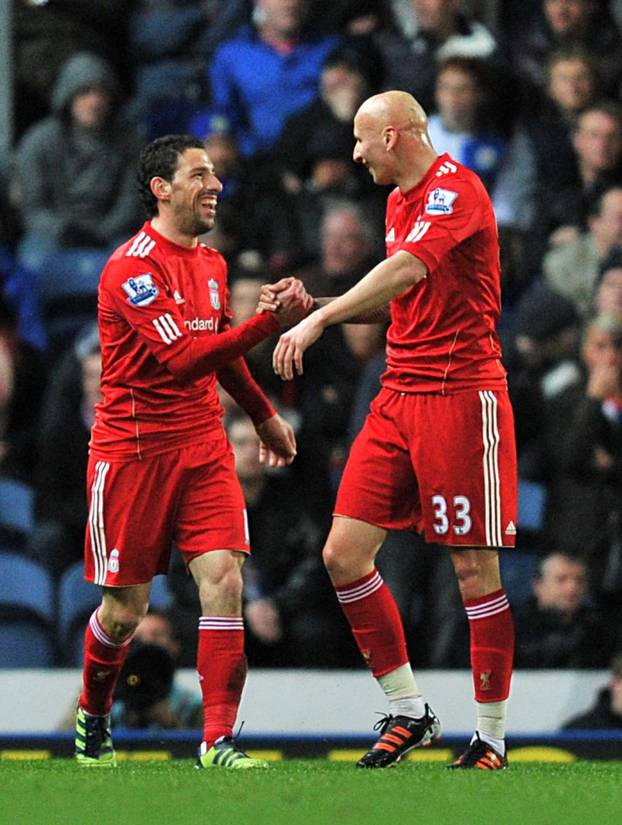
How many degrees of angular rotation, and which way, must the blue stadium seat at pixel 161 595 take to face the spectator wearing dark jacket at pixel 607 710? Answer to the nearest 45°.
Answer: approximately 90° to its left

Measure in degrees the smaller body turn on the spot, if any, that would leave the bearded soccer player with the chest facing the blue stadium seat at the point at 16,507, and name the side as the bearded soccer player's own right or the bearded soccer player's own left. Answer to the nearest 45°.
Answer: approximately 135° to the bearded soccer player's own left

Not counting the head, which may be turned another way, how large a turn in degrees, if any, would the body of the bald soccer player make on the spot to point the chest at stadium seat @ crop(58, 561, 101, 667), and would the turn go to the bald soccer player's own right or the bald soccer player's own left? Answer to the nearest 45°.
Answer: approximately 90° to the bald soccer player's own right

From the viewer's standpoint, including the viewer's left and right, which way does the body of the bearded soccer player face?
facing the viewer and to the right of the viewer

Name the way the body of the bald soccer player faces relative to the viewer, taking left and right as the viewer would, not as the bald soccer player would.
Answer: facing the viewer and to the left of the viewer

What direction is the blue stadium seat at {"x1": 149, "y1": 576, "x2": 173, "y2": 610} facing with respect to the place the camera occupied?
facing the viewer

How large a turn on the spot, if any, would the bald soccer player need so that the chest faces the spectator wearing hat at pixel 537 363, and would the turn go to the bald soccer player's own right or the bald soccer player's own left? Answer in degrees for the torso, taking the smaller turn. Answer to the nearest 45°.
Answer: approximately 135° to the bald soccer player's own right

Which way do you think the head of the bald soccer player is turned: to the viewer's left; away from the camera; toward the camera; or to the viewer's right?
to the viewer's left

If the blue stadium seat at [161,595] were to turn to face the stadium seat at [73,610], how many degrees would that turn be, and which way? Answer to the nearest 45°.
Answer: approximately 90° to its right

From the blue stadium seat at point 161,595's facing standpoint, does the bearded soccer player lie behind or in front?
in front

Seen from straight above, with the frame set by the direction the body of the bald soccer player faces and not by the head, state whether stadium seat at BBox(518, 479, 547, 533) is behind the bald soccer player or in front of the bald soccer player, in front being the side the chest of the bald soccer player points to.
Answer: behind

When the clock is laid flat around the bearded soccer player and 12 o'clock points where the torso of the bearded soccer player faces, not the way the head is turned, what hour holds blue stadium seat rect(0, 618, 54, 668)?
The blue stadium seat is roughly at 7 o'clock from the bearded soccer player.

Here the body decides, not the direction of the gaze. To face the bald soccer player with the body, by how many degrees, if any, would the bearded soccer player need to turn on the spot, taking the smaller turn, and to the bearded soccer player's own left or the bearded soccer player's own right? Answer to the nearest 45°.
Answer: approximately 45° to the bearded soccer player's own left

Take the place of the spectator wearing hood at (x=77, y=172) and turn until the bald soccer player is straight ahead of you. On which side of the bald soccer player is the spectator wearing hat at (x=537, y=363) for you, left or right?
left

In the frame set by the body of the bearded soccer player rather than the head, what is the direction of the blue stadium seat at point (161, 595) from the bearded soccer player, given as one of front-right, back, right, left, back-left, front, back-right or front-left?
back-left
